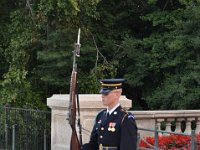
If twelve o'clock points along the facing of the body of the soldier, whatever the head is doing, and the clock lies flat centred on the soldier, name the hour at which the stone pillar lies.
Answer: The stone pillar is roughly at 4 o'clock from the soldier.

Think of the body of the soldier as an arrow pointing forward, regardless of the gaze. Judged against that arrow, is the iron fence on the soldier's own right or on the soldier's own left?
on the soldier's own right

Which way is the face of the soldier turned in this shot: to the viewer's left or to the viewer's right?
to the viewer's left

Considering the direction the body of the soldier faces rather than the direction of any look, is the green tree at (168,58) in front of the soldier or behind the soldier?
behind
